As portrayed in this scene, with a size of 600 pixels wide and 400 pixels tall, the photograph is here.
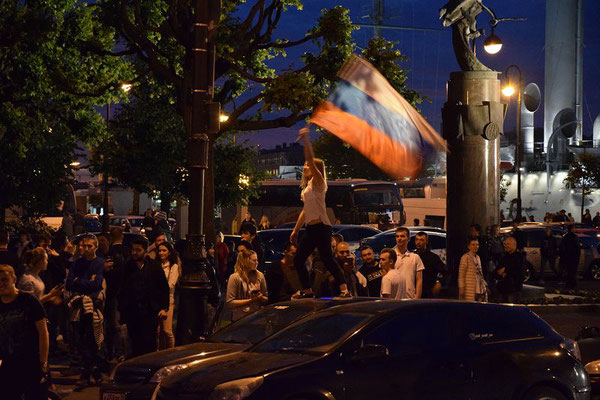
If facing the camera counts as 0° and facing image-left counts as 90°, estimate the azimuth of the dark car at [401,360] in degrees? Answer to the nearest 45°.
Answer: approximately 45°

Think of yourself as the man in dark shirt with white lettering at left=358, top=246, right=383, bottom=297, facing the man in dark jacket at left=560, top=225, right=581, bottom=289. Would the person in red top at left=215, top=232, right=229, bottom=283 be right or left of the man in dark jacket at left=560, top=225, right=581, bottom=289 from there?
left

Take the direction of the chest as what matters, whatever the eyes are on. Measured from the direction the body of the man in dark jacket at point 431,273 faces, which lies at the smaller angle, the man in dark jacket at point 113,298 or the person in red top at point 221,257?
the man in dark jacket

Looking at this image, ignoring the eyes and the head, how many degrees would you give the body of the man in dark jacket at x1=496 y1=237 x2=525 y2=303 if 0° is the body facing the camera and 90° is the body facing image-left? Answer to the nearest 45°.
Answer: approximately 45°
